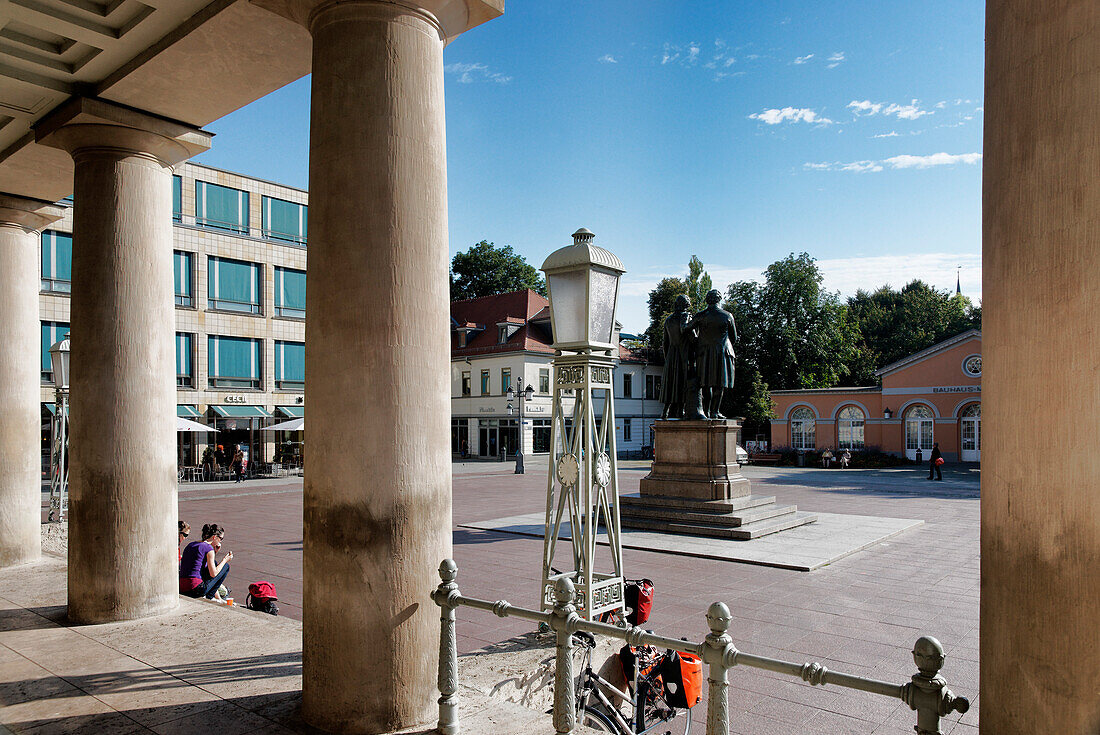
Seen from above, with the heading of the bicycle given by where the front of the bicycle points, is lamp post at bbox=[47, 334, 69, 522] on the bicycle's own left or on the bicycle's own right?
on the bicycle's own right

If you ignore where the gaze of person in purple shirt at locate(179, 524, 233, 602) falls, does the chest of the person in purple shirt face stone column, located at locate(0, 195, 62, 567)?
no

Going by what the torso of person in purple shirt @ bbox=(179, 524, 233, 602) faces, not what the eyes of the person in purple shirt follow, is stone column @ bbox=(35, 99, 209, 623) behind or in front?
behind

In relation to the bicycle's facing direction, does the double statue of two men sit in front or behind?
behind

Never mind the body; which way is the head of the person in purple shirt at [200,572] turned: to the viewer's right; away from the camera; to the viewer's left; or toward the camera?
to the viewer's right

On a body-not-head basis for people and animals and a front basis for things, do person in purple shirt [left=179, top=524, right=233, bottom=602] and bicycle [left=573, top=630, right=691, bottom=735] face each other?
no

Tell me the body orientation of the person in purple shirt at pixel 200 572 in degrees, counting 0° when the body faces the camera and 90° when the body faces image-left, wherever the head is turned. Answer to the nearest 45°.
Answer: approximately 225°

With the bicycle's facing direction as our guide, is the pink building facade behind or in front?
behind

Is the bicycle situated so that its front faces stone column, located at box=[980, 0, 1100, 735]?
no

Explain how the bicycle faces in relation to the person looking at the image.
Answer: facing the viewer and to the left of the viewer
